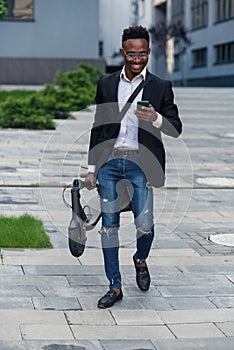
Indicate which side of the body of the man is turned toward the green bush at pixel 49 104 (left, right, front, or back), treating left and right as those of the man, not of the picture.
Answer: back

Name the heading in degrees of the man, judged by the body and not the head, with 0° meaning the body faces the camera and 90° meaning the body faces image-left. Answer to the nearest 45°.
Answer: approximately 0°
